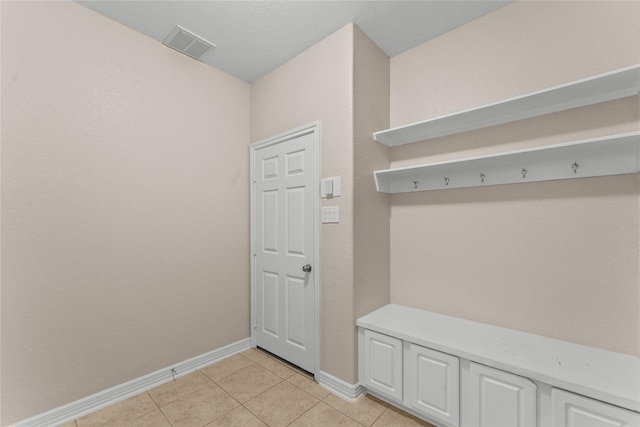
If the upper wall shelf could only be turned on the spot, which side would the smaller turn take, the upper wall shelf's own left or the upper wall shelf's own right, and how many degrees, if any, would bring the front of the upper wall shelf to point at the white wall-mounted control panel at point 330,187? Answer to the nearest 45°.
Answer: approximately 45° to the upper wall shelf's own right

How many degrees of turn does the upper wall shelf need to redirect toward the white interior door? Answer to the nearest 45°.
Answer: approximately 45° to its right

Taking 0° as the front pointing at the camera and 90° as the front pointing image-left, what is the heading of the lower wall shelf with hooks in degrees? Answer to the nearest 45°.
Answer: approximately 45°

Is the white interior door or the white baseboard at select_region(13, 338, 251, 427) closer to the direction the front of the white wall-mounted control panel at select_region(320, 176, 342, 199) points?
the white baseboard

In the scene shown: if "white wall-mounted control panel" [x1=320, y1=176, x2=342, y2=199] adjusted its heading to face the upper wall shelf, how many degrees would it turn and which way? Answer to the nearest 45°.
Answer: approximately 135° to its left

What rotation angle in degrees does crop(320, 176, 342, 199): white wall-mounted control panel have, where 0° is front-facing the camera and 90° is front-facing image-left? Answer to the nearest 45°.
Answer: approximately 45°

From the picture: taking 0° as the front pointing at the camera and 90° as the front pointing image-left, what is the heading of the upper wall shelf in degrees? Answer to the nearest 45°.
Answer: approximately 45°
